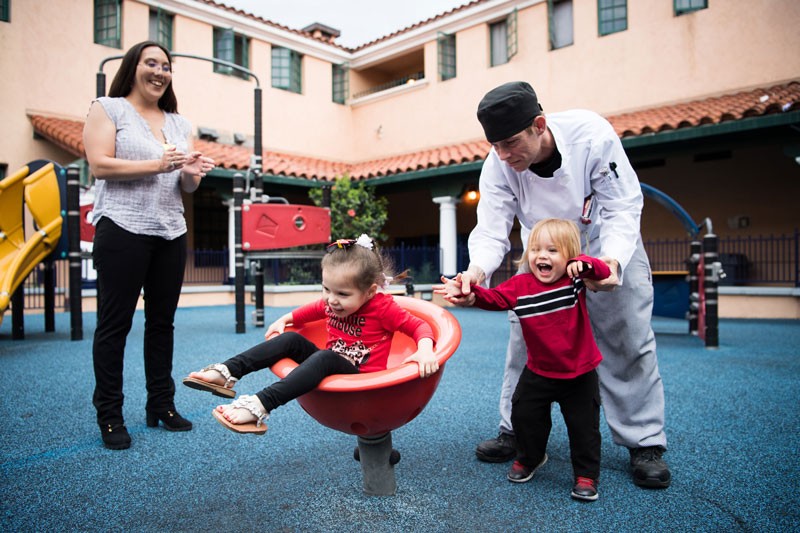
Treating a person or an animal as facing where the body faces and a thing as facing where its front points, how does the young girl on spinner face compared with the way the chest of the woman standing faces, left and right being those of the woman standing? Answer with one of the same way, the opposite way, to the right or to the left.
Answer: to the right

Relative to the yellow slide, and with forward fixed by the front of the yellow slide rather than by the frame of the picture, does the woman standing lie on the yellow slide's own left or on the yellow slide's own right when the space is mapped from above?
on the yellow slide's own left

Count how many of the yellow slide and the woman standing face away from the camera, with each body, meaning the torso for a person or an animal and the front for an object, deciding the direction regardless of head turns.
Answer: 0

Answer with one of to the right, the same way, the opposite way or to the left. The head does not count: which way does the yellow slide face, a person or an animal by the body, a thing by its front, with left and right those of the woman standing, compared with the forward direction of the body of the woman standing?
to the right

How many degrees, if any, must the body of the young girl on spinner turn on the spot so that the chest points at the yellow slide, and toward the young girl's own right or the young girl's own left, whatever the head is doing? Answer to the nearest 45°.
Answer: approximately 90° to the young girl's own right

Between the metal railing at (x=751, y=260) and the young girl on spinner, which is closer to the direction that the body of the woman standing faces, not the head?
the young girl on spinner

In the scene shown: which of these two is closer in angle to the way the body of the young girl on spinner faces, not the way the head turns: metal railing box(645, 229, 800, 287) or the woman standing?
the woman standing

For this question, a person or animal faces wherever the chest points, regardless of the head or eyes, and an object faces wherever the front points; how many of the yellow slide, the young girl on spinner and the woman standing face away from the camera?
0

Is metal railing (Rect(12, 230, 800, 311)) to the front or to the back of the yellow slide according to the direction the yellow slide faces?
to the back

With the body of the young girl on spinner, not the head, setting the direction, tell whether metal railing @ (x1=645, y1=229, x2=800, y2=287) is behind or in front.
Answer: behind

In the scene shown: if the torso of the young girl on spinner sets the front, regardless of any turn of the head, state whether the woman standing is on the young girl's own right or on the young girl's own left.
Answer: on the young girl's own right

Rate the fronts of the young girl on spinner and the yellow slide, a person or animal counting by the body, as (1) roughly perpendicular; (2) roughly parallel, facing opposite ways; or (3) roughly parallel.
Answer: roughly parallel

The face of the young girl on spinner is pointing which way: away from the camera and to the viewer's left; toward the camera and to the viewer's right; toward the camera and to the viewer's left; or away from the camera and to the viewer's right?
toward the camera and to the viewer's left

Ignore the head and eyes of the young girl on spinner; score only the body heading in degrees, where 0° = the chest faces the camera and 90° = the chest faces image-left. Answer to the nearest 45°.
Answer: approximately 45°
